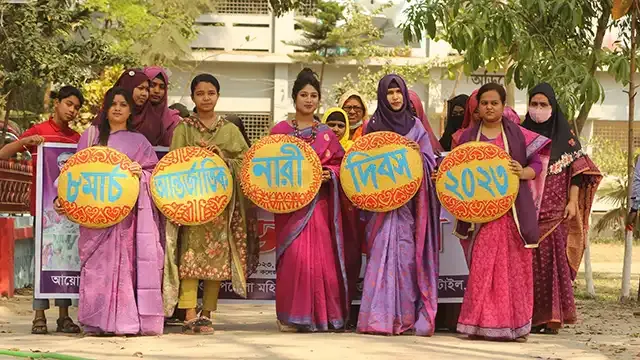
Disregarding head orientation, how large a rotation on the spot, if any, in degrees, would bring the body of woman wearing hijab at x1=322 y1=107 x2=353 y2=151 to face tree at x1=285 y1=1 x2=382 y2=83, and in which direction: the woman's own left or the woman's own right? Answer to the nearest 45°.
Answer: approximately 180°

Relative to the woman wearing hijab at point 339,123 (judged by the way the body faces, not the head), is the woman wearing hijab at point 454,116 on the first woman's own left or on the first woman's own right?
on the first woman's own left

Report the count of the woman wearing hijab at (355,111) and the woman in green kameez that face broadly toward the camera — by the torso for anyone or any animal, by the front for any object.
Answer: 2

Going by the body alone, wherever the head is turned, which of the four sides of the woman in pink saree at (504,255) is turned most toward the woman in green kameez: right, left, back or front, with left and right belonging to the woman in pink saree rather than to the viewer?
right

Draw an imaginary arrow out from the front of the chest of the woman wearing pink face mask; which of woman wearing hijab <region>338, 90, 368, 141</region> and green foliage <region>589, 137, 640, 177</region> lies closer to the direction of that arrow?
the woman wearing hijab

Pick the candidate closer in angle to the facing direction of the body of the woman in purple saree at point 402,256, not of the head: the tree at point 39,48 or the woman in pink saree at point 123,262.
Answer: the woman in pink saree

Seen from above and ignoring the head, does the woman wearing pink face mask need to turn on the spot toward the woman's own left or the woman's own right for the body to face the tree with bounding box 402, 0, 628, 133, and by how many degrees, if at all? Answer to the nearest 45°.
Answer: approximately 135° to the woman's own right
